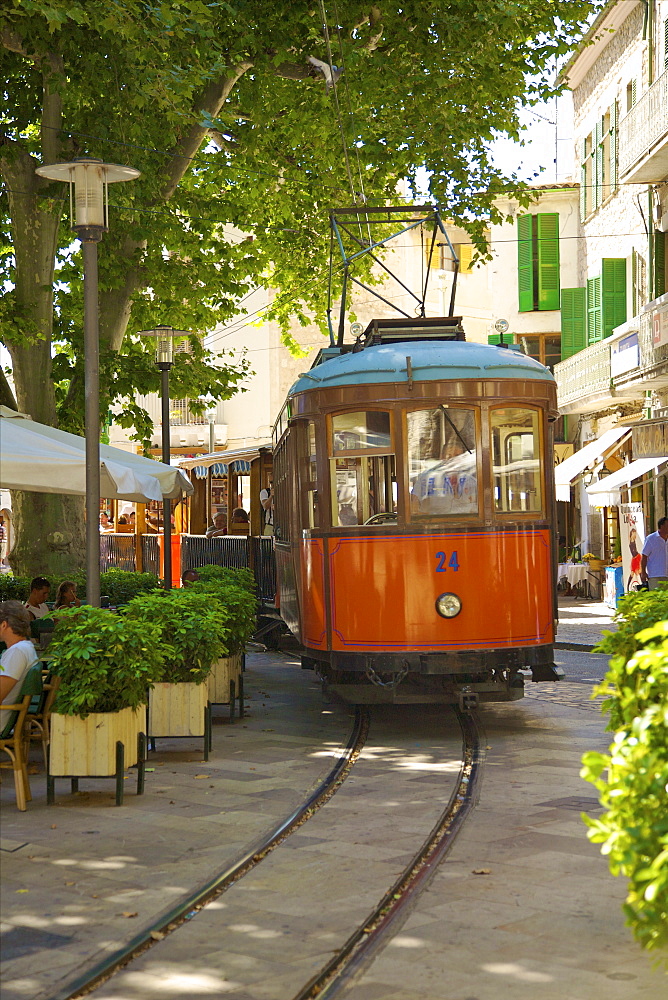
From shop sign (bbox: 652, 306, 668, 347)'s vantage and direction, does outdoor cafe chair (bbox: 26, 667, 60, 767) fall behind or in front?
in front

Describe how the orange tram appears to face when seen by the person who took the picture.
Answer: facing the viewer

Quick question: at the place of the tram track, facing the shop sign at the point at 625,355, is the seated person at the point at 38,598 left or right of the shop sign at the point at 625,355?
left

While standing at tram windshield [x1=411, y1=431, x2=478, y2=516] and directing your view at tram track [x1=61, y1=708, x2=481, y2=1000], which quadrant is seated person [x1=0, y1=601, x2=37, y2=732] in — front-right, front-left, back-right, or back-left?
front-right

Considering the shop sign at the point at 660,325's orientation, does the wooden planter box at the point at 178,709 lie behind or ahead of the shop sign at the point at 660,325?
ahead

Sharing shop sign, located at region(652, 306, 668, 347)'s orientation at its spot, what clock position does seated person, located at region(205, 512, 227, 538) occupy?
The seated person is roughly at 1 o'clock from the shop sign.
